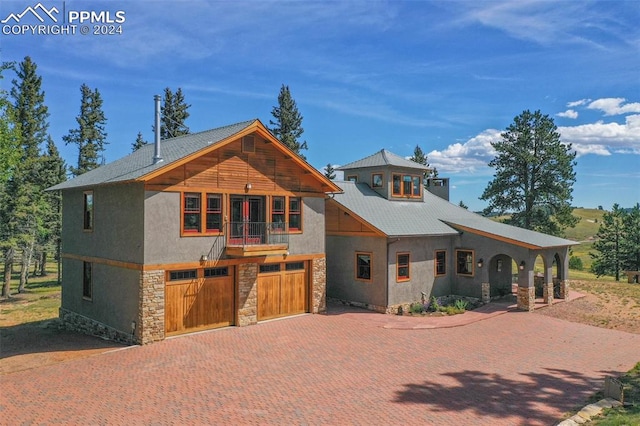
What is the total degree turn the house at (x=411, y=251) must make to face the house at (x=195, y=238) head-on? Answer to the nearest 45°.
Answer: approximately 90° to its right

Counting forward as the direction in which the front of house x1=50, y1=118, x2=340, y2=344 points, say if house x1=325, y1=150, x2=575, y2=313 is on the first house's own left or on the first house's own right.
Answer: on the first house's own left

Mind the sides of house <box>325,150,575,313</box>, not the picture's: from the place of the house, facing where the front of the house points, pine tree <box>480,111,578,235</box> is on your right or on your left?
on your left

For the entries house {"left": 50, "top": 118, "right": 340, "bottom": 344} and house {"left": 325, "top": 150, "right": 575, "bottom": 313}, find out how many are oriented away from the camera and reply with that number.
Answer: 0

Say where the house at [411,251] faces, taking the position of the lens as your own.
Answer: facing the viewer and to the right of the viewer

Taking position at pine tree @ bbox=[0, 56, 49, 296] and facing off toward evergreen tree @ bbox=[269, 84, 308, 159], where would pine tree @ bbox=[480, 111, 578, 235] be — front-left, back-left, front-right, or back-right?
front-right

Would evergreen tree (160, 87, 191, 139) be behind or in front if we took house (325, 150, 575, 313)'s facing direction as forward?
behind

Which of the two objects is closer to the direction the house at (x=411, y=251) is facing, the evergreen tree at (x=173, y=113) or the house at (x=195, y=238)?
the house

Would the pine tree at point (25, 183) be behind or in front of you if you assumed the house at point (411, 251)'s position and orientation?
behind
